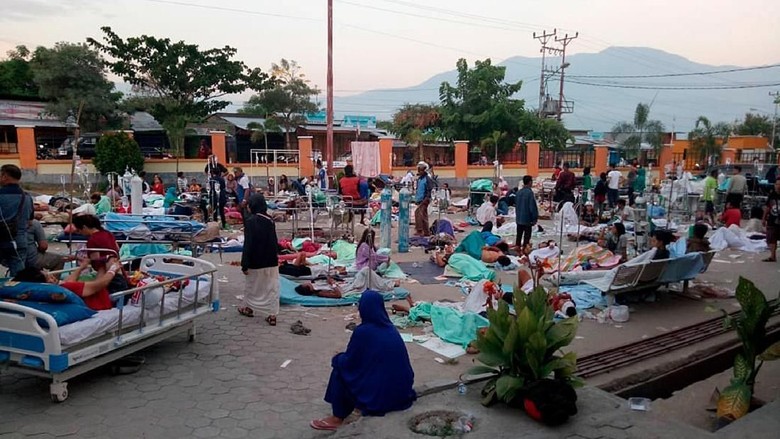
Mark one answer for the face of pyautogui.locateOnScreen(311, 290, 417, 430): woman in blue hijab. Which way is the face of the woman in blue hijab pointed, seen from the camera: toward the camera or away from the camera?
away from the camera

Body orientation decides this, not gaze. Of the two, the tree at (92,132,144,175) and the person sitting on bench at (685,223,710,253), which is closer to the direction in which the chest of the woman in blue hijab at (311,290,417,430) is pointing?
the tree

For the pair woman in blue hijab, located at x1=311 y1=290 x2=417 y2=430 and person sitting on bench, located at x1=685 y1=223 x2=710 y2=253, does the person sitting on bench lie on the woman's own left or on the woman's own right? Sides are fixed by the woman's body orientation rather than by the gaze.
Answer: on the woman's own right

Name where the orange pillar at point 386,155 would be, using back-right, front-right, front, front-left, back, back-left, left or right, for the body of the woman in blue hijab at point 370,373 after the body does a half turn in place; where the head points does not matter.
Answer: back-left

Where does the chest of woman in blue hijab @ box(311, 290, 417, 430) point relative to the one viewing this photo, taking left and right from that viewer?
facing away from the viewer and to the left of the viewer

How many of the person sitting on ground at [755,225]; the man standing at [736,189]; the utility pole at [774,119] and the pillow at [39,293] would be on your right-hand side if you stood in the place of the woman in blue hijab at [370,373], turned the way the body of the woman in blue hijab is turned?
3

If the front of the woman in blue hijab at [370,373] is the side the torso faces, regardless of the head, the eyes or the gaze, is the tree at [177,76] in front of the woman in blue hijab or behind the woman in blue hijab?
in front

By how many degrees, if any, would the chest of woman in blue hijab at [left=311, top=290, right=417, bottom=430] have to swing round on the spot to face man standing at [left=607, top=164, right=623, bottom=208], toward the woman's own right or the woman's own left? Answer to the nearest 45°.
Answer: approximately 90° to the woman's own right

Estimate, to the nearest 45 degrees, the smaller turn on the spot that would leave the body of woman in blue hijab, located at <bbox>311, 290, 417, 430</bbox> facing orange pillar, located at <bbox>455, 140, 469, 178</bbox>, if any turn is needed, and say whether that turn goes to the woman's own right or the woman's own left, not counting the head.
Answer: approximately 45° to the woman's own right

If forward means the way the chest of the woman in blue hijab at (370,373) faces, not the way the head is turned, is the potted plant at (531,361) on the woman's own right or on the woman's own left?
on the woman's own right

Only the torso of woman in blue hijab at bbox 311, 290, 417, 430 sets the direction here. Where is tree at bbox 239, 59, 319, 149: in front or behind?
in front

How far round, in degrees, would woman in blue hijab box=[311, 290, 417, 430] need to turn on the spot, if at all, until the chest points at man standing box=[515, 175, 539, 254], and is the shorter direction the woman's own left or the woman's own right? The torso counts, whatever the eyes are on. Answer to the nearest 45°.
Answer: approximately 90° to the woman's own right

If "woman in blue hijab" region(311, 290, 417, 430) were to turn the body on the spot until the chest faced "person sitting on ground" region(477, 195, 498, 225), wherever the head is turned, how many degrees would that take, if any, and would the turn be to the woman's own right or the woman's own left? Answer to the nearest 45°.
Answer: approximately 45° to the woman's own right

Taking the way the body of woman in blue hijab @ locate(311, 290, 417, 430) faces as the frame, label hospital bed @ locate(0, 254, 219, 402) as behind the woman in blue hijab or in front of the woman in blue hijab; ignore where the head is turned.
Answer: in front

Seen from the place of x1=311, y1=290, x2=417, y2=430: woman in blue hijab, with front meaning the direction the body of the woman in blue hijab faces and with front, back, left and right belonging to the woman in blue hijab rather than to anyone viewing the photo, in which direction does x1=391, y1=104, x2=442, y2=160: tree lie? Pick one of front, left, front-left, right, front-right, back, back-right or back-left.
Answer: front-right

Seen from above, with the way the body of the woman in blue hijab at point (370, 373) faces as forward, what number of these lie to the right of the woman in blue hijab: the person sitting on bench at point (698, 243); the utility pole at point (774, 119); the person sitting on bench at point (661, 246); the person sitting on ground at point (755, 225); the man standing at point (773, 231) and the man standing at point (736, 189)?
6

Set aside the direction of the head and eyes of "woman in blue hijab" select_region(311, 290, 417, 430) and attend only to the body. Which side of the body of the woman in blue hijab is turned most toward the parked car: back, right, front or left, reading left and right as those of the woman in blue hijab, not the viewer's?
front

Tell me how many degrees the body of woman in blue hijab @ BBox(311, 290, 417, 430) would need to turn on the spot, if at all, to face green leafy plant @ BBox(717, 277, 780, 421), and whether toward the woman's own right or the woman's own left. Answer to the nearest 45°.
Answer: approximately 135° to the woman's own right
